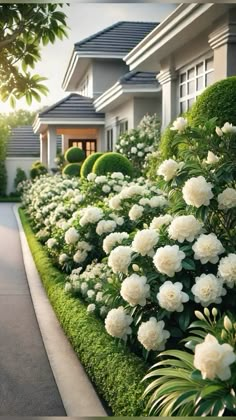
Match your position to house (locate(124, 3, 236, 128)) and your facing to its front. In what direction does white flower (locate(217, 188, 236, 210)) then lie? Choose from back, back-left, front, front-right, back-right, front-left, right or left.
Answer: front-left

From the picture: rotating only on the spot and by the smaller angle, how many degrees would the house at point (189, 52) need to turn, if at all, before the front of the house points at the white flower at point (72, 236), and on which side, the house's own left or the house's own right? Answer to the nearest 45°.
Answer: approximately 45° to the house's own left

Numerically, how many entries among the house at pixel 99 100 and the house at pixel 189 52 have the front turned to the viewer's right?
0

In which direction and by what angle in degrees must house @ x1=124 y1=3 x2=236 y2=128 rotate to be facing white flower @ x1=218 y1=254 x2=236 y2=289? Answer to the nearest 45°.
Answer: approximately 45° to its left

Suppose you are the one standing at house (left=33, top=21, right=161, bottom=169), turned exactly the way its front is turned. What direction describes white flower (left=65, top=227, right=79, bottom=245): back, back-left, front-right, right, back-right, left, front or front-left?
front-left

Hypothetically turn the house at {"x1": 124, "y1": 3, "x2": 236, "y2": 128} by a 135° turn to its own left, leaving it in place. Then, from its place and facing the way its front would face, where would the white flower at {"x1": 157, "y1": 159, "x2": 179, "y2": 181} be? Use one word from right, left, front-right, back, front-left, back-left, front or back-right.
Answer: right

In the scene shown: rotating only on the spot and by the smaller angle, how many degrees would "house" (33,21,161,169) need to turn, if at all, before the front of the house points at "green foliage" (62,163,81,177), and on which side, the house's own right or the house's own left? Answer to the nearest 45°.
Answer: approximately 45° to the house's own left

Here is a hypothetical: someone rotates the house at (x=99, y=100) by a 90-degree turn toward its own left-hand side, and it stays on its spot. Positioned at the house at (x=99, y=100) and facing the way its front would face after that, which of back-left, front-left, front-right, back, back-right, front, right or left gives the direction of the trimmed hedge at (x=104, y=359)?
front-right

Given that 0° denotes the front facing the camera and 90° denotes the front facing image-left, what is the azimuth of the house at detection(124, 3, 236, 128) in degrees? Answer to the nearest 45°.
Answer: approximately 45°

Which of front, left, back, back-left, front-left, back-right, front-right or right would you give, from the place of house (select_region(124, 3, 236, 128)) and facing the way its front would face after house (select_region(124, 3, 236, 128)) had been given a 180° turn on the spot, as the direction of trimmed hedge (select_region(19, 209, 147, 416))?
back-right
